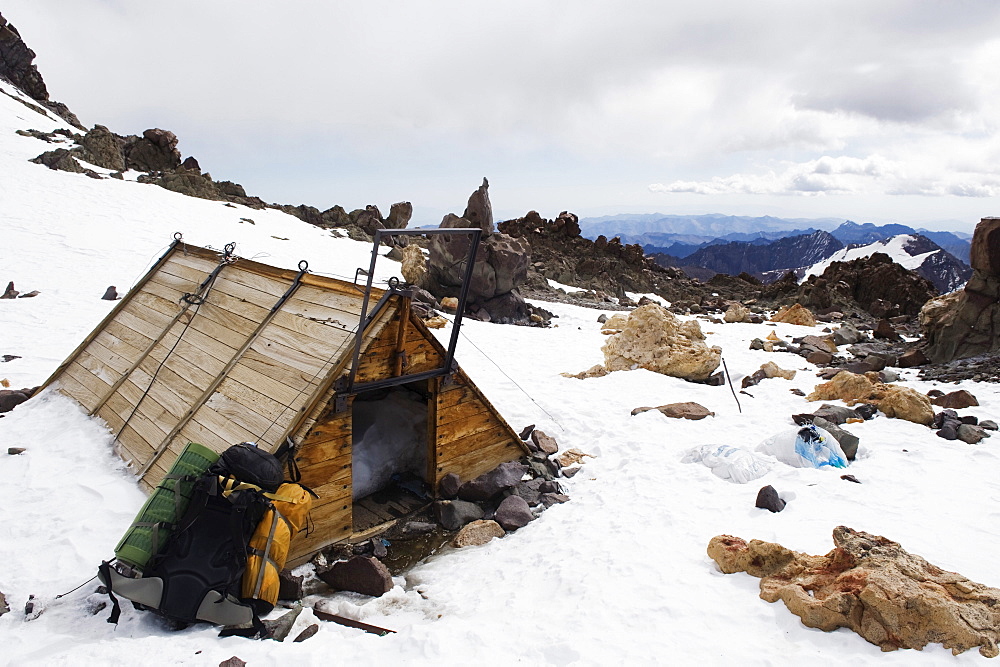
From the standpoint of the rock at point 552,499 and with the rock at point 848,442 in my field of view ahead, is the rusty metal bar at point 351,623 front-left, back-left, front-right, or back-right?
back-right

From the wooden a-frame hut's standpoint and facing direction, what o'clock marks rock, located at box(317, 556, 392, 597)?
The rock is roughly at 1 o'clock from the wooden a-frame hut.

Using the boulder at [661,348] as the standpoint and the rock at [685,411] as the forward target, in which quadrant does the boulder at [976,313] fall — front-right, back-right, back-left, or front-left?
back-left

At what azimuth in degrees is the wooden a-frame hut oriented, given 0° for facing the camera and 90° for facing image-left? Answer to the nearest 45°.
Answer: approximately 315°
